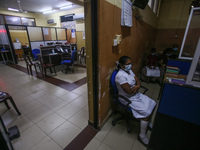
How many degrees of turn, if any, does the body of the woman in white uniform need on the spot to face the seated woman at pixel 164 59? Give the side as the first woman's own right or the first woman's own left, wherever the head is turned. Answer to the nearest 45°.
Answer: approximately 135° to the first woman's own left
